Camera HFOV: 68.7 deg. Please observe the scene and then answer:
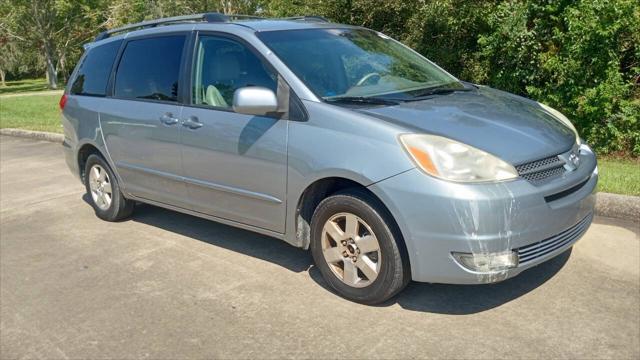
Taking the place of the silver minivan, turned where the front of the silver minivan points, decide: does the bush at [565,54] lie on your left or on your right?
on your left

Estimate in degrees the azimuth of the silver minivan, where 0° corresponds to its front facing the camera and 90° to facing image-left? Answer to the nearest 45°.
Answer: approximately 315°
